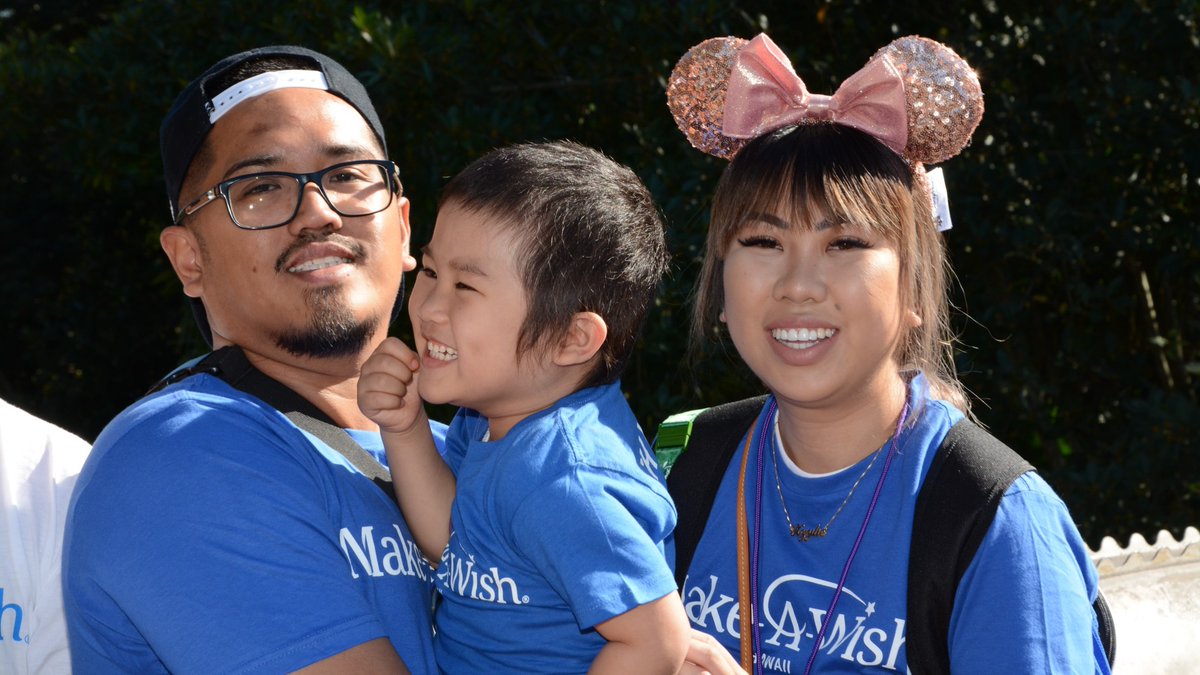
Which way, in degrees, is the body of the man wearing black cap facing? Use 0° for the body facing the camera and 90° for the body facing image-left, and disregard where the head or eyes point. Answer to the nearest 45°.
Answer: approximately 315°

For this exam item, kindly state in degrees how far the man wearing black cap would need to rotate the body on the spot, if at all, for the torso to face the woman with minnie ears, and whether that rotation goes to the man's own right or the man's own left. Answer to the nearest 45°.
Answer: approximately 45° to the man's own left
